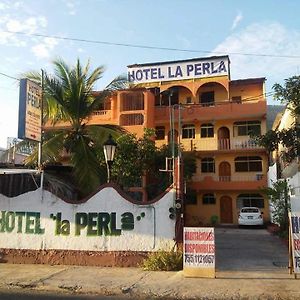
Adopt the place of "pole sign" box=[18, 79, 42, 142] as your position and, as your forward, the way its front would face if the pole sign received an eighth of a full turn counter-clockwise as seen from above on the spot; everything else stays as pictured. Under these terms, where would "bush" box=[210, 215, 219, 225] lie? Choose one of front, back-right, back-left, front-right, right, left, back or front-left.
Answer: front-left

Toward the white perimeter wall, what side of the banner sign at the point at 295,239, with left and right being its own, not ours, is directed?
right

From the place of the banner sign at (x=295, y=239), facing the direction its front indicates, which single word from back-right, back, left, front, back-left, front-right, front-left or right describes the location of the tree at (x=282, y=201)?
back

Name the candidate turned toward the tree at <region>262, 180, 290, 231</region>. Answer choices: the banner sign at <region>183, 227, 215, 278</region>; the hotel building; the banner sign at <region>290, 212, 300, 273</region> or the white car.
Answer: the hotel building

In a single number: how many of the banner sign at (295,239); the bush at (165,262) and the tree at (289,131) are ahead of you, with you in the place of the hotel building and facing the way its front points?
3

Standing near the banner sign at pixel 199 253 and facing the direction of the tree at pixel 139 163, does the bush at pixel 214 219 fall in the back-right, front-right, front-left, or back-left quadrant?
front-right

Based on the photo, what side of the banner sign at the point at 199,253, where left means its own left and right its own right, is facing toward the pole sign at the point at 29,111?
right

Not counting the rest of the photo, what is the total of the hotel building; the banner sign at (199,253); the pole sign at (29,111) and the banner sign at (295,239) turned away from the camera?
0

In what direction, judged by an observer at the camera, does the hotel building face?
facing the viewer

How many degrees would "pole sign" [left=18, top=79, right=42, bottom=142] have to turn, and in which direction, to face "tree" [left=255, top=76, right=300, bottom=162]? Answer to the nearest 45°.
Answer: approximately 45° to its left

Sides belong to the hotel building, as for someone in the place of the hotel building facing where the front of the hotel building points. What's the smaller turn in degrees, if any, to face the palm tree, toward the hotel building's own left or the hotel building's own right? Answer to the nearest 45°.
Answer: approximately 45° to the hotel building's own right

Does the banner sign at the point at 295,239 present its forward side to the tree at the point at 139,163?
no

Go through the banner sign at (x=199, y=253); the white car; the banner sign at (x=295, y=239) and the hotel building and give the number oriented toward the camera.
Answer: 3

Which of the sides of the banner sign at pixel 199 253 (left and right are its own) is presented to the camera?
front

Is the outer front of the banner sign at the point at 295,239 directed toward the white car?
no

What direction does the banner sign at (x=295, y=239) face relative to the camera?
toward the camera
